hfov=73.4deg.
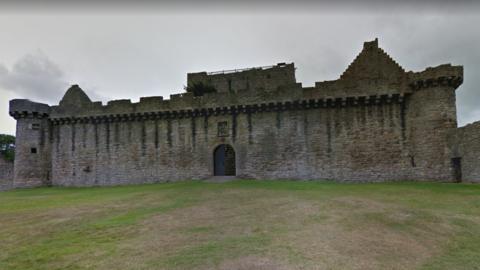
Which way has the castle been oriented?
toward the camera

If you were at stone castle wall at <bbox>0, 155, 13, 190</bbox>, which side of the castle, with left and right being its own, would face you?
right
